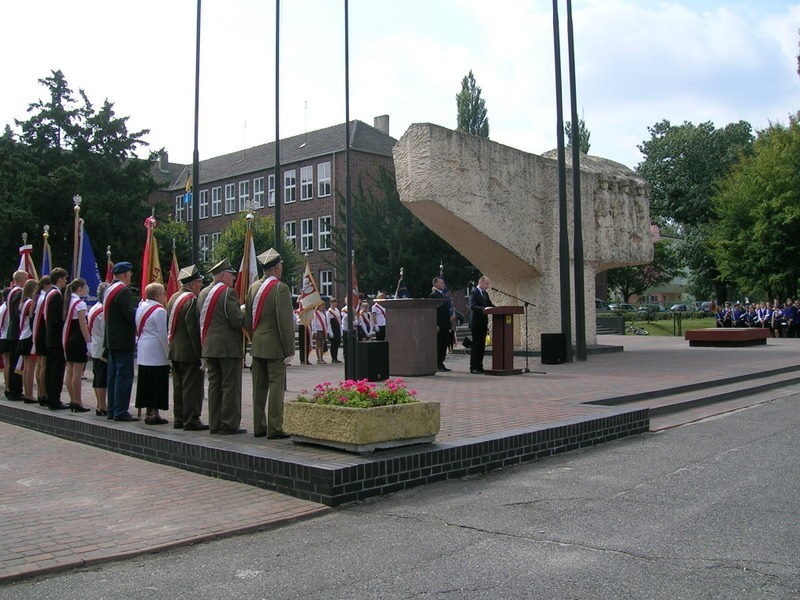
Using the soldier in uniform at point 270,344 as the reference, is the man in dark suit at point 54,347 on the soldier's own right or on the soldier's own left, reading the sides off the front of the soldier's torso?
on the soldier's own left

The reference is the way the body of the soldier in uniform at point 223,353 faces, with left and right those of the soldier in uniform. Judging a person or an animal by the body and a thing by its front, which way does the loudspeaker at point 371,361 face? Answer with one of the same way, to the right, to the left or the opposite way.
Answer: to the right

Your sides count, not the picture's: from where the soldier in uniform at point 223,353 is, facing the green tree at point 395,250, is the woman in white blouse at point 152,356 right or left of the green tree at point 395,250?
left

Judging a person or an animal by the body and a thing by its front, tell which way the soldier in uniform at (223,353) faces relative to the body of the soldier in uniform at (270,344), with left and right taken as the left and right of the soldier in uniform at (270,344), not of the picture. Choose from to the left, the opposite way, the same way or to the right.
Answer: the same way

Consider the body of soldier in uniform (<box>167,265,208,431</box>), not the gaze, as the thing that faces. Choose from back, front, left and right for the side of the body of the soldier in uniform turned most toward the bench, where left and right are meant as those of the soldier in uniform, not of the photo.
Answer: front

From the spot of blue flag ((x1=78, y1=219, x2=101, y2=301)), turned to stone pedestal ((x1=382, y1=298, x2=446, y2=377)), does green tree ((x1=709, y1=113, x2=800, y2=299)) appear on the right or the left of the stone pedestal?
left

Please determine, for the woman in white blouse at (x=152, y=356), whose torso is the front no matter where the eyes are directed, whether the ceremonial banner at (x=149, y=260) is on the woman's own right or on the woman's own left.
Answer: on the woman's own left

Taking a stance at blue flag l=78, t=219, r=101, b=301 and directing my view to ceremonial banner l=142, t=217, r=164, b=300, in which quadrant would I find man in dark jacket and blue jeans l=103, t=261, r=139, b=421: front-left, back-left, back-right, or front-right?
front-right

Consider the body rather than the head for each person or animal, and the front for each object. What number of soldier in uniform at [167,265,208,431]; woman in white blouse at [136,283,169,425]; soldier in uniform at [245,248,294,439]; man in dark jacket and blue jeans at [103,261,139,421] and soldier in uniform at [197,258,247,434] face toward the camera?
0

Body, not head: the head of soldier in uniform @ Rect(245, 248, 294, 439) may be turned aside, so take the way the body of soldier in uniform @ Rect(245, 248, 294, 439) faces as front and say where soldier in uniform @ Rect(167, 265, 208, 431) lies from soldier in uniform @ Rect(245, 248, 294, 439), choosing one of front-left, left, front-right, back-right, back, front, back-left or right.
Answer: left

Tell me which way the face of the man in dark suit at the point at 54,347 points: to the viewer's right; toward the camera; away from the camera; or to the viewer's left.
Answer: to the viewer's right

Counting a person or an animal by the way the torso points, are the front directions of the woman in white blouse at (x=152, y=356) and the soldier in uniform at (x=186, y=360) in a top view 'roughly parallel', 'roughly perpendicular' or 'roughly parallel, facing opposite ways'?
roughly parallel

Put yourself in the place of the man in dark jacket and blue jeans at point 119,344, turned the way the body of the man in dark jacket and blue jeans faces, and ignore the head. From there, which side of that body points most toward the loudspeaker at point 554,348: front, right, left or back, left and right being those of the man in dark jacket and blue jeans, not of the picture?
front

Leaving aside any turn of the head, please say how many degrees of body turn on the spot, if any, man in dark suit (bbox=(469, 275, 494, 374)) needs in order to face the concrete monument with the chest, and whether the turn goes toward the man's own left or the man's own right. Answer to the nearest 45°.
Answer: approximately 135° to the man's own left

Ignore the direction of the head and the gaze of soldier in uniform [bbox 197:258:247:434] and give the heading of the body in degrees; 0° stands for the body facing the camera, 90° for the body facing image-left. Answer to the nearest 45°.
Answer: approximately 225°

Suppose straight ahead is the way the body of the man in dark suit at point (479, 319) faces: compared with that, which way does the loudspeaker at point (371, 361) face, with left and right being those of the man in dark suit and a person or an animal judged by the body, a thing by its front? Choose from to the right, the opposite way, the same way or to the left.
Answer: the same way

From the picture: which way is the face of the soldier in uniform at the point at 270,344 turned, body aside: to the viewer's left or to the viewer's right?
to the viewer's right

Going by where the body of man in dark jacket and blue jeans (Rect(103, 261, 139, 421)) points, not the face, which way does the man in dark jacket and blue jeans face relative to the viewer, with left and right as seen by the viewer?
facing away from the viewer and to the right of the viewer
